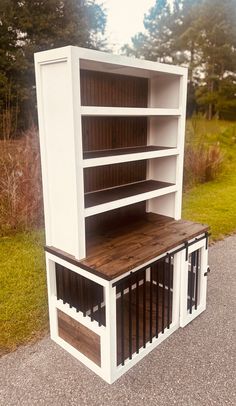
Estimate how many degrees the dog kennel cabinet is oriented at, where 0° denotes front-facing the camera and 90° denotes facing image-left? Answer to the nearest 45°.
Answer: approximately 315°
